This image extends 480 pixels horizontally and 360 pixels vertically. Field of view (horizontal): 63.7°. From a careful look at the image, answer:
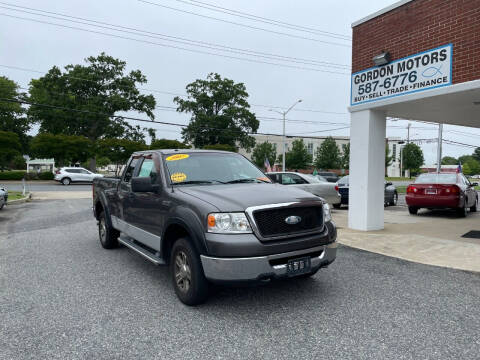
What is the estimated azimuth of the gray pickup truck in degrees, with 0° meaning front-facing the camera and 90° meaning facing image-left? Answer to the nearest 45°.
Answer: approximately 315°

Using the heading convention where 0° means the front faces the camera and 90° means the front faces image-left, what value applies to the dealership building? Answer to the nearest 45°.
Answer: approximately 45°

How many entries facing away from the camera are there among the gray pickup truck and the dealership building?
0

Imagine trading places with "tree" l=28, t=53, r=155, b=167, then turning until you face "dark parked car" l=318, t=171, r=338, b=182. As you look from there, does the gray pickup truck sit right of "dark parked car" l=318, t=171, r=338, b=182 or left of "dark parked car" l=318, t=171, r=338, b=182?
right

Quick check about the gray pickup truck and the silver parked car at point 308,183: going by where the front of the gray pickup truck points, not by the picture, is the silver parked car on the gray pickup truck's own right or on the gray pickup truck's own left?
on the gray pickup truck's own left

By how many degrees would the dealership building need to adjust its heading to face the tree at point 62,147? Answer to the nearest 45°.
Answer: approximately 90° to its right

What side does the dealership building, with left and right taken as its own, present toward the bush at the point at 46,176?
right

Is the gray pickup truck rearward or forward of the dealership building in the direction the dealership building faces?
forward

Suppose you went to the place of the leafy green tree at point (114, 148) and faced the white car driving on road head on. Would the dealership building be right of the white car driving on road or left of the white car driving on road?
left

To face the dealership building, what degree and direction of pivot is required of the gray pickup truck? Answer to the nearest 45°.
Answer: approximately 90° to its left

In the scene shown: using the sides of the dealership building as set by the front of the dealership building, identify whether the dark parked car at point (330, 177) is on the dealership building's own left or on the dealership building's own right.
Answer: on the dealership building's own right

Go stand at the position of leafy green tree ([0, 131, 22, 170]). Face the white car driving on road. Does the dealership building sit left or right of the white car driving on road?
right

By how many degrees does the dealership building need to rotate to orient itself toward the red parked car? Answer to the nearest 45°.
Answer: approximately 135° to its right

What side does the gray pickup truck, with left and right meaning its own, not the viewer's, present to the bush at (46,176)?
back
